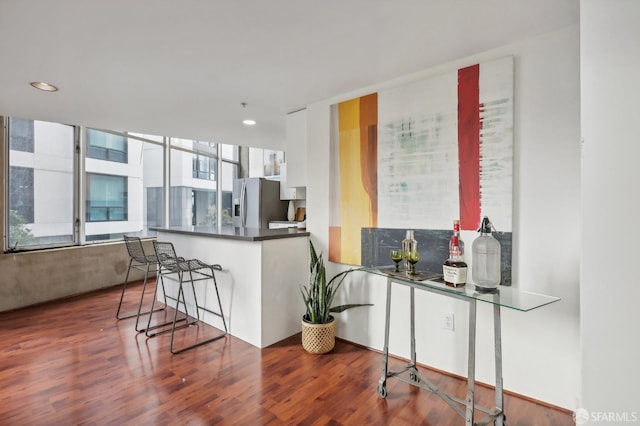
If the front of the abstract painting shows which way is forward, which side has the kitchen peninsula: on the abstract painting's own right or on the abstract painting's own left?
on the abstract painting's own right

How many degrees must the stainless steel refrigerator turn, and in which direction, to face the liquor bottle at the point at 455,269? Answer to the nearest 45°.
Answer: approximately 45° to its left

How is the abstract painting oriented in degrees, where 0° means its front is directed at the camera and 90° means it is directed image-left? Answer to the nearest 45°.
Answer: approximately 45°

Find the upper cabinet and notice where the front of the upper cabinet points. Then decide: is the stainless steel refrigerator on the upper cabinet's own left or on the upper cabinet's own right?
on the upper cabinet's own right

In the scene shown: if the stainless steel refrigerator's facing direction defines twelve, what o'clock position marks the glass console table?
The glass console table is roughly at 10 o'clock from the stainless steel refrigerator.

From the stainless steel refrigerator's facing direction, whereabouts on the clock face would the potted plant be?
The potted plant is roughly at 10 o'clock from the stainless steel refrigerator.

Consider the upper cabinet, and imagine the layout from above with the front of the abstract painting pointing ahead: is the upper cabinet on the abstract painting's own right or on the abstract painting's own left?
on the abstract painting's own right
